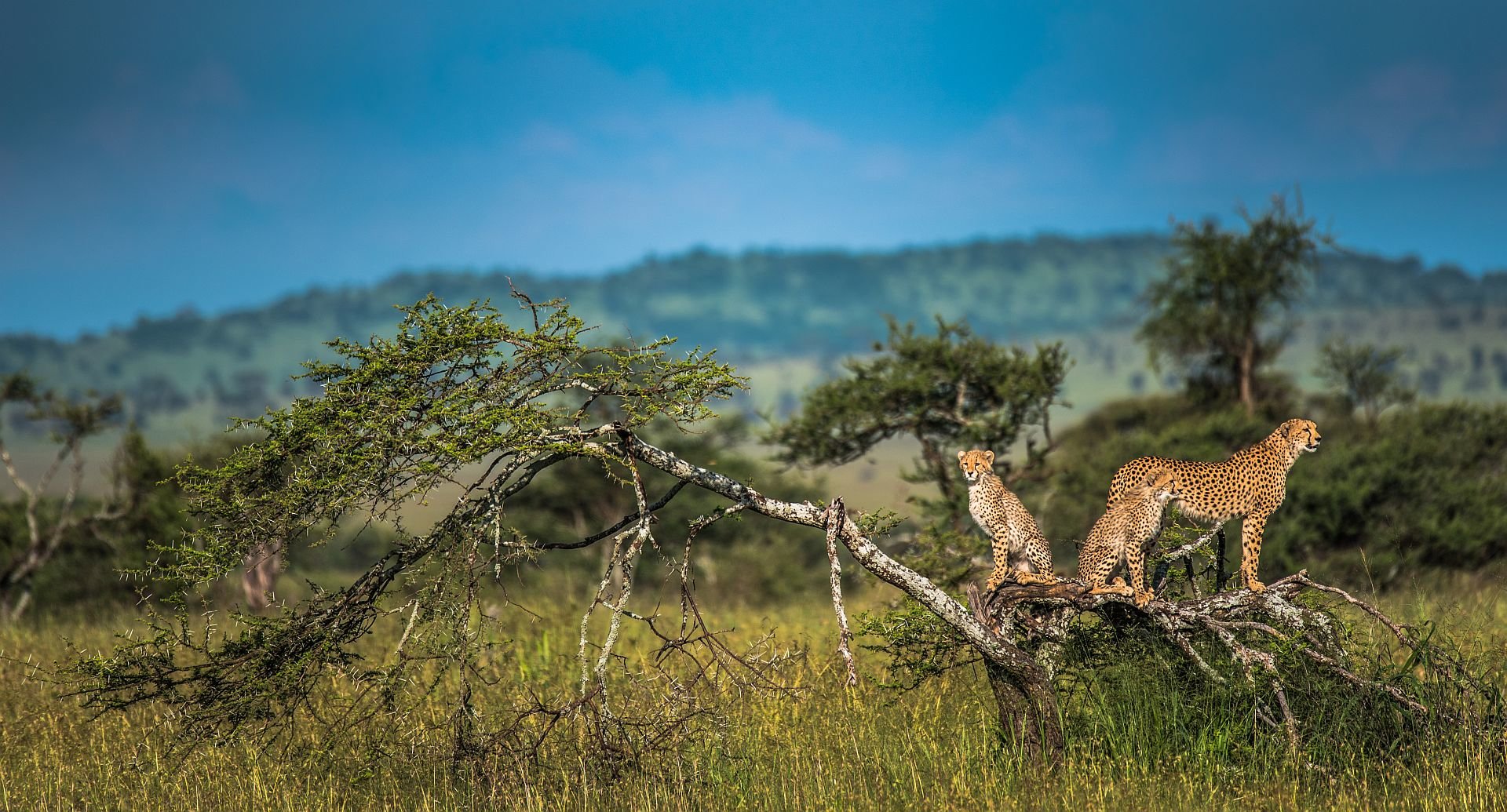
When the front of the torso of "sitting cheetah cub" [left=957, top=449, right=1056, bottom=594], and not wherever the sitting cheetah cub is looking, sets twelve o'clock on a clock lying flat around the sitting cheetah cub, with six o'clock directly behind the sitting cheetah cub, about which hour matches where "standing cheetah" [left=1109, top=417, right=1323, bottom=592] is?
The standing cheetah is roughly at 7 o'clock from the sitting cheetah cub.

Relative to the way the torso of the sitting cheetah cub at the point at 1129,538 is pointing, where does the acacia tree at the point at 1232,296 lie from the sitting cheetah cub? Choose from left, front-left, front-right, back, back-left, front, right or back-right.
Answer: left

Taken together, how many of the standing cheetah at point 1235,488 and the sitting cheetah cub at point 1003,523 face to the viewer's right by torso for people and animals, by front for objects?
1

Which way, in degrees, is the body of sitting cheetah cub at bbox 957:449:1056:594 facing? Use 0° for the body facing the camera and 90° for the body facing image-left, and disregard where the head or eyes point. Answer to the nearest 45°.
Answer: approximately 90°

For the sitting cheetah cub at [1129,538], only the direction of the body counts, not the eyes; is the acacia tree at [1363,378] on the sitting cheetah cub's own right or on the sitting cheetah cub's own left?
on the sitting cheetah cub's own left

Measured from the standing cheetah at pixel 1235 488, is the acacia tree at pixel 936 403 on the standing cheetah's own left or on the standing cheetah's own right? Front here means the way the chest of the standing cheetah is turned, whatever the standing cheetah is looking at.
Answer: on the standing cheetah's own left

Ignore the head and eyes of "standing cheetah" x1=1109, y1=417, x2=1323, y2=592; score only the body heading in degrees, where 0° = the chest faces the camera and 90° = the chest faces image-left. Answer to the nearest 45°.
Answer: approximately 270°

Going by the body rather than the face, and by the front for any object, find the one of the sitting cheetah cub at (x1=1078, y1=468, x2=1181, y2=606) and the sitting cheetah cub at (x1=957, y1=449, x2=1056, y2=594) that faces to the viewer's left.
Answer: the sitting cheetah cub at (x1=957, y1=449, x2=1056, y2=594)

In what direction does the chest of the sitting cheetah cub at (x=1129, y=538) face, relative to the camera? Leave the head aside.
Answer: to the viewer's right
